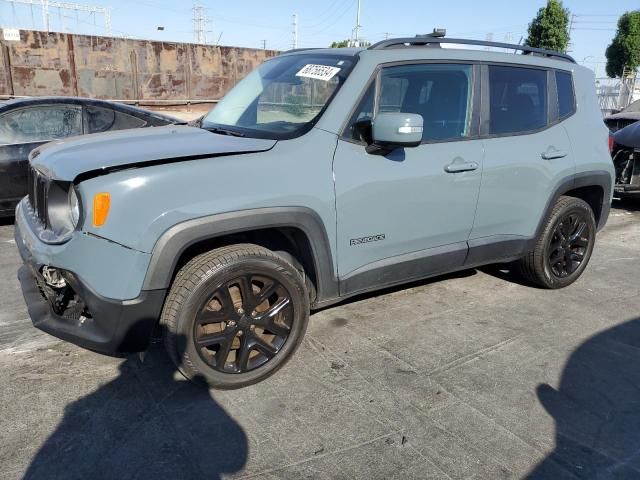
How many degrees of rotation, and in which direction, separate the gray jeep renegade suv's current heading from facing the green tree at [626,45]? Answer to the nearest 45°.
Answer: approximately 180°

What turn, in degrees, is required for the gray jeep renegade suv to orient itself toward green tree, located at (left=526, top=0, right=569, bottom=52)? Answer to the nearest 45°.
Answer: approximately 180°

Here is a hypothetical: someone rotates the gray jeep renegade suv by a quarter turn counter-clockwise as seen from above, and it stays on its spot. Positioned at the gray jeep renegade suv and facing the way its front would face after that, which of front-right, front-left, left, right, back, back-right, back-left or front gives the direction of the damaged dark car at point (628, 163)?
left

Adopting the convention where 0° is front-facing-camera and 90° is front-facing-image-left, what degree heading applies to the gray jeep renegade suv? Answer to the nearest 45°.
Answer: approximately 45°

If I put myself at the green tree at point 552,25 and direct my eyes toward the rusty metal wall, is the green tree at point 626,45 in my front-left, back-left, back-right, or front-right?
back-left

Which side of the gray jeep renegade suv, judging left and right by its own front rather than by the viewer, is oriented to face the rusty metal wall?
right
